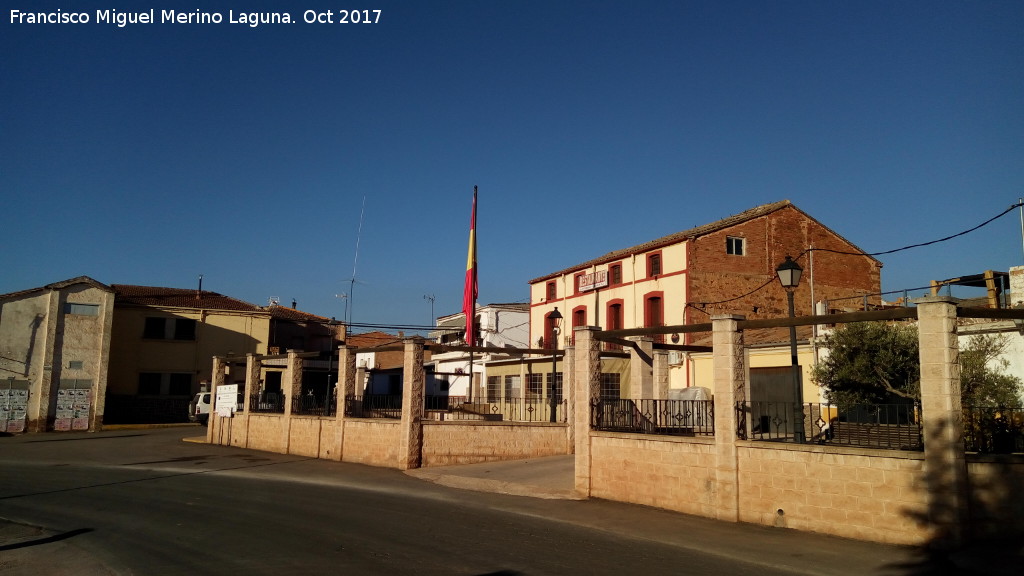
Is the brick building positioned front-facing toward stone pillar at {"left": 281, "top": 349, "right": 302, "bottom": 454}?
yes

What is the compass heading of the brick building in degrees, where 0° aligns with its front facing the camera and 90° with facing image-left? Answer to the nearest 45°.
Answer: approximately 45°

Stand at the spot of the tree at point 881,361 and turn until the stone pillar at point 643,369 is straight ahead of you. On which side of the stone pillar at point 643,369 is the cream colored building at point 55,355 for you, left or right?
right

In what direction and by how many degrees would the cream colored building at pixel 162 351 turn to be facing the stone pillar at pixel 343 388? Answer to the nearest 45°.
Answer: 0° — it already faces it

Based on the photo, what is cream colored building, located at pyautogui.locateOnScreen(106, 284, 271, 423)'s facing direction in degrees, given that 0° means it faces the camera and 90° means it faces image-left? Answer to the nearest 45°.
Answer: approximately 0°

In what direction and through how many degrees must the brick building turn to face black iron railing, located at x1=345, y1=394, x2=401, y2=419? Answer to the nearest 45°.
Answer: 0° — it already faces it

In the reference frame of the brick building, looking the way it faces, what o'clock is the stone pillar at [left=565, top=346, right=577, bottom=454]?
The stone pillar is roughly at 11 o'clock from the brick building.

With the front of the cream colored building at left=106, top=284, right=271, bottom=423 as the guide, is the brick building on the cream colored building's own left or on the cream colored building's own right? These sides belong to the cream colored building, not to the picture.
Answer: on the cream colored building's own left

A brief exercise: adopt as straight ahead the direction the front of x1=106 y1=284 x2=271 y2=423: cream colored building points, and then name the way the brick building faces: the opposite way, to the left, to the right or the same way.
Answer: to the right

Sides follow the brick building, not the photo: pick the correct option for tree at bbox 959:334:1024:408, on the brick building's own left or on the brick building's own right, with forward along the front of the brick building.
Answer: on the brick building's own left

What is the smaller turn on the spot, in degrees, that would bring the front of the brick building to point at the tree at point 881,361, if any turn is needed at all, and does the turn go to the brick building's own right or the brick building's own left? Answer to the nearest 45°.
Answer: approximately 45° to the brick building's own left
